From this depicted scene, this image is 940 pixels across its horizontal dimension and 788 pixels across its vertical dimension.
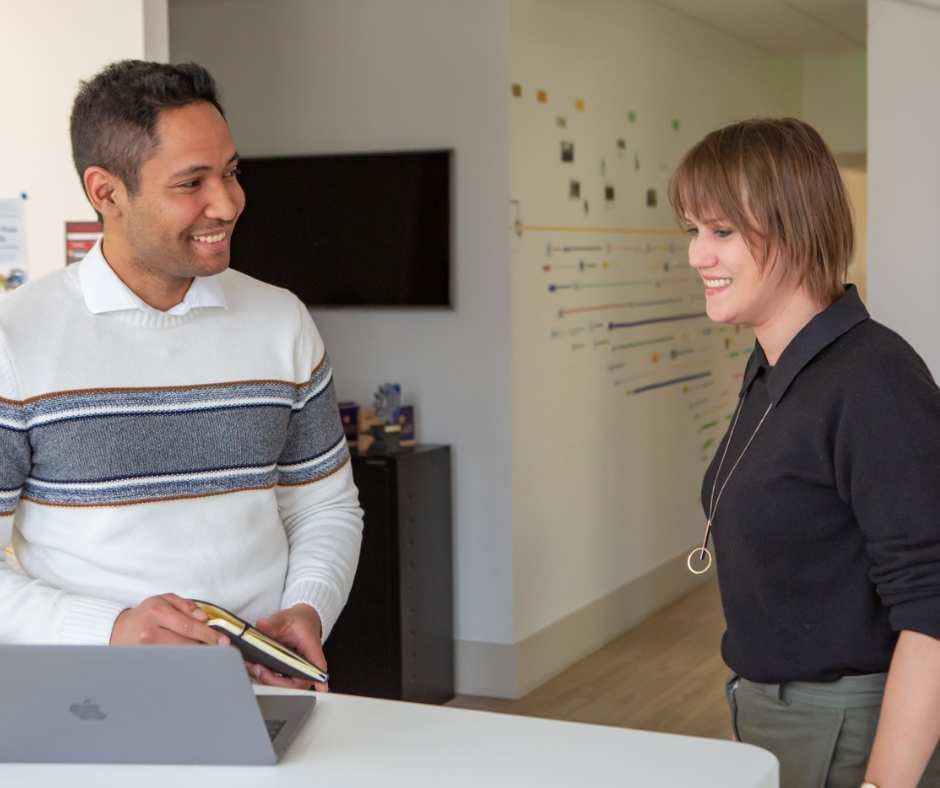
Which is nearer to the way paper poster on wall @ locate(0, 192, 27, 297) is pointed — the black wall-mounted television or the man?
the man

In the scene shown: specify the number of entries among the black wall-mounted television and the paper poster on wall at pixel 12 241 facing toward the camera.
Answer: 2

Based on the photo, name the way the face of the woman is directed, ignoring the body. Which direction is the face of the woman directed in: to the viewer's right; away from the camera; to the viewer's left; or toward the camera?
to the viewer's left

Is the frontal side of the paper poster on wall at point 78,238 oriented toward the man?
yes

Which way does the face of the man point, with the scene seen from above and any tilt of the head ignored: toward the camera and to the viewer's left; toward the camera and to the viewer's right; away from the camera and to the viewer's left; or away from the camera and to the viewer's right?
toward the camera and to the viewer's right

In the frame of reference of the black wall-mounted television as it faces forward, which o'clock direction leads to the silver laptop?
The silver laptop is roughly at 12 o'clock from the black wall-mounted television.

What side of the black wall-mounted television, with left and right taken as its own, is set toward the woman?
front

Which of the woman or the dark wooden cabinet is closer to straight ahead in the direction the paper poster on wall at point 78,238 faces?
the woman

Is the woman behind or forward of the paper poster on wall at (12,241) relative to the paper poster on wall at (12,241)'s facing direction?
forward

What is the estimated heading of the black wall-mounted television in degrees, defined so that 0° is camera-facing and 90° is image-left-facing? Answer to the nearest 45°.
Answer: approximately 0°

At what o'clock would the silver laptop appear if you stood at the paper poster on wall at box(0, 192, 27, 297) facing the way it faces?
The silver laptop is roughly at 12 o'clock from the paper poster on wall.
